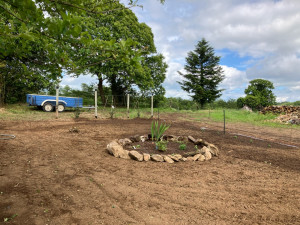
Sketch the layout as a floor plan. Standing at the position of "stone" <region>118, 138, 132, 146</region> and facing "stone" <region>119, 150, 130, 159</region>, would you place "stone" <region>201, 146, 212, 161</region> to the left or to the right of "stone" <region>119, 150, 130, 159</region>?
left

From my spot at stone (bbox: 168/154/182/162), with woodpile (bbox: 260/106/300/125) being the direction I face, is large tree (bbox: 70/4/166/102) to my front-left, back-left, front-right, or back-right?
front-left

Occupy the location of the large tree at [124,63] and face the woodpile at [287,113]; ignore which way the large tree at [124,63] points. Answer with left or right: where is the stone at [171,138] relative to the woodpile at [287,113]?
right
